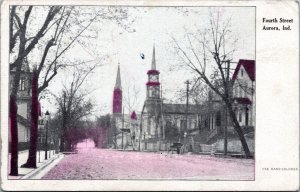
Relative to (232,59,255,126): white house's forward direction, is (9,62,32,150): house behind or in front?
in front

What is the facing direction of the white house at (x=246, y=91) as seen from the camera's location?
facing the viewer and to the left of the viewer

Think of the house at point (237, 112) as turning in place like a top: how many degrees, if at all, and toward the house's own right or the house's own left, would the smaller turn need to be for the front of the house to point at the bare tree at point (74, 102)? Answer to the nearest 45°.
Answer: approximately 45° to the house's own right

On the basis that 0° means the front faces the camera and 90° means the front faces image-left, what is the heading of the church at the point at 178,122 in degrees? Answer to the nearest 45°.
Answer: approximately 45°
